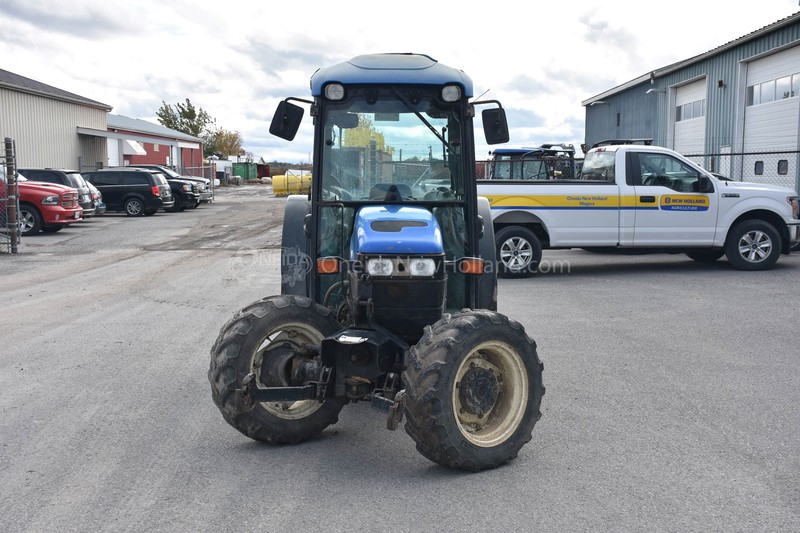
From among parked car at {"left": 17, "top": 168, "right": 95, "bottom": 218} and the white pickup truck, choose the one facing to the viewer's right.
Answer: the white pickup truck

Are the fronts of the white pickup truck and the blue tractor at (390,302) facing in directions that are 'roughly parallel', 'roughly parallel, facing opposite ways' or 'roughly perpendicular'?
roughly perpendicular
